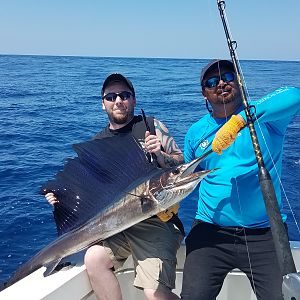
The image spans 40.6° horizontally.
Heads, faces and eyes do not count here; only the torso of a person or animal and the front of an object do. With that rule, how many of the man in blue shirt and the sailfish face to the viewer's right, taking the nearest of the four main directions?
1

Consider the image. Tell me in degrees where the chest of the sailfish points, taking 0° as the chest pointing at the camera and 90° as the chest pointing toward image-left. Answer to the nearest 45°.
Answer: approximately 270°

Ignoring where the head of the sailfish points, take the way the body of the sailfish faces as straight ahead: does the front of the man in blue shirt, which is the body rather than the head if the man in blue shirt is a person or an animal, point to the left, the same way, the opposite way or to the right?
to the right

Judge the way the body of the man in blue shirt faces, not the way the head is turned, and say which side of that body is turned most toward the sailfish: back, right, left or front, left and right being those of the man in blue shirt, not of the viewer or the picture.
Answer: right

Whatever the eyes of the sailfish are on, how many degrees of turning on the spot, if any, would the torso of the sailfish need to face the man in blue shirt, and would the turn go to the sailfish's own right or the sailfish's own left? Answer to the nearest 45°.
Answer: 0° — it already faces them

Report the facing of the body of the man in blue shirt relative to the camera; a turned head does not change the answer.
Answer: toward the camera
